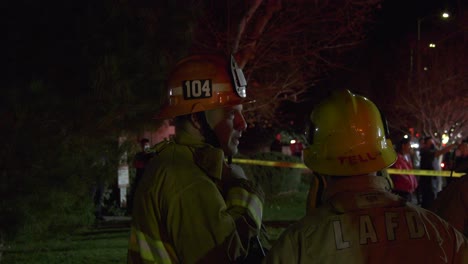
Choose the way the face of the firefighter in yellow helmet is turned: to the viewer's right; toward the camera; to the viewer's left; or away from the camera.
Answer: away from the camera

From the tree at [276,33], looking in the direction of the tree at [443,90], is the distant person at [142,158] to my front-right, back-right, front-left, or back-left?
back-right

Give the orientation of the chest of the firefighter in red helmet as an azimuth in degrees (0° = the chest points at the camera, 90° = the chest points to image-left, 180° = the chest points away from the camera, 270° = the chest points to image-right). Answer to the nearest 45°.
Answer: approximately 270°

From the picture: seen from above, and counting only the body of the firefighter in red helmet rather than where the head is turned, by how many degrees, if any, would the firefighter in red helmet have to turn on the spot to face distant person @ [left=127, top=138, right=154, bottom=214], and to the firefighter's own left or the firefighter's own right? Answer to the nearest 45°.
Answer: approximately 90° to the firefighter's own left

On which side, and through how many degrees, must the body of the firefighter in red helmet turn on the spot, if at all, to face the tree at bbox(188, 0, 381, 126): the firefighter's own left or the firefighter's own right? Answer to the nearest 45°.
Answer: approximately 90° to the firefighter's own left

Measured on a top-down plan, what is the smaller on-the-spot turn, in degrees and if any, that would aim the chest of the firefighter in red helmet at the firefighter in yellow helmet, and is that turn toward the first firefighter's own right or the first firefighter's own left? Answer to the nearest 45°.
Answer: approximately 45° to the first firefighter's own right

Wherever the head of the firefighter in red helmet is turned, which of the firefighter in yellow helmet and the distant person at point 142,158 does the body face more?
the firefighter in yellow helmet

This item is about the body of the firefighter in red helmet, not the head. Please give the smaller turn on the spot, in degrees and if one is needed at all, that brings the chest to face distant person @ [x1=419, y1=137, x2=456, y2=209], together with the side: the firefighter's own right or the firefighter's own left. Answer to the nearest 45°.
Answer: approximately 45° to the firefighter's own left
